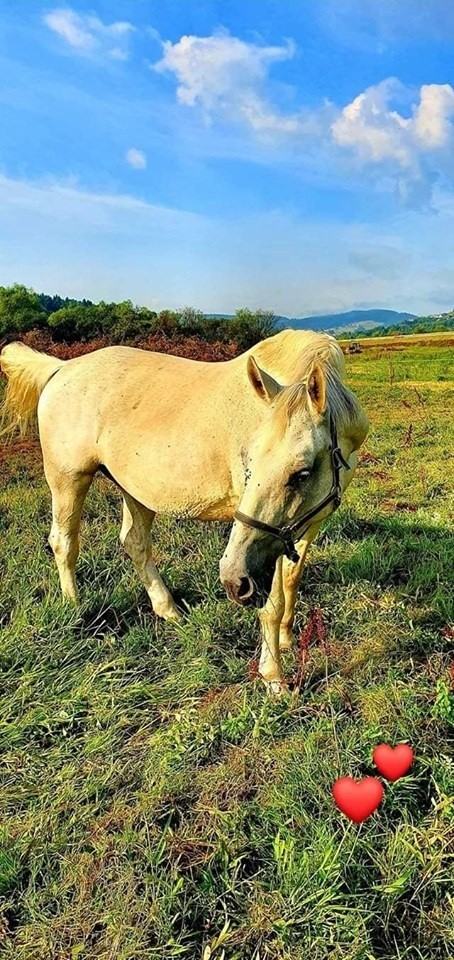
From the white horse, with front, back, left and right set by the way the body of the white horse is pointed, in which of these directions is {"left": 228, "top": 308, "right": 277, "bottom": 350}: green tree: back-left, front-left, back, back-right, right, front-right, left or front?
back-left

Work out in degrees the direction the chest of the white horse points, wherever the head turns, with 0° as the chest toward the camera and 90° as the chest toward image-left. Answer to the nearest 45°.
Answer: approximately 315°

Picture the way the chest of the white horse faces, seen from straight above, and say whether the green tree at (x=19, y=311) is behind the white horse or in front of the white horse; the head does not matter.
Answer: behind
